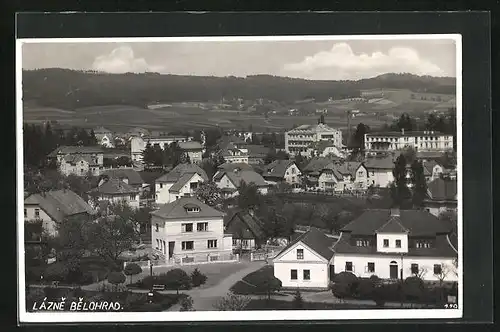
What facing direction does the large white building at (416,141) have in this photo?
toward the camera

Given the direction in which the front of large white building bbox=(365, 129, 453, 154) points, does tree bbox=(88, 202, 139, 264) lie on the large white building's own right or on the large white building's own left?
on the large white building's own right

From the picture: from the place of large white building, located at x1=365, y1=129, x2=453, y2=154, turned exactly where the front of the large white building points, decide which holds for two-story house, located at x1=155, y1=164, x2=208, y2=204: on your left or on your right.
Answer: on your right

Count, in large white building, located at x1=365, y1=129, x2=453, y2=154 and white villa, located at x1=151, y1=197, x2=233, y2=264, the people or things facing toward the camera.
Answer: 2

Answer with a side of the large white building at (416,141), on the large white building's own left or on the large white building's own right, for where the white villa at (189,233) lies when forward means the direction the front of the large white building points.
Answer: on the large white building's own right
